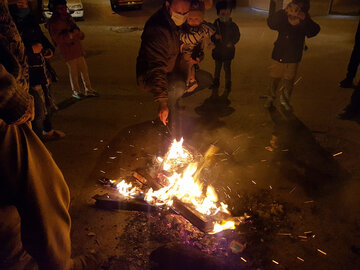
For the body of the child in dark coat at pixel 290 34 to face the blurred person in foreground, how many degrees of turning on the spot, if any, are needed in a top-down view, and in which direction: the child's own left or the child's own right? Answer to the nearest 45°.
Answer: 0° — they already face them

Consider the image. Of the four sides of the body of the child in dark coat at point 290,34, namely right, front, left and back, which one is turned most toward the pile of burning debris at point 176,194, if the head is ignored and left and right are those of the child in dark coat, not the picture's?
front

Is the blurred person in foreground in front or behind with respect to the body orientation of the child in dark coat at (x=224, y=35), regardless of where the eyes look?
in front

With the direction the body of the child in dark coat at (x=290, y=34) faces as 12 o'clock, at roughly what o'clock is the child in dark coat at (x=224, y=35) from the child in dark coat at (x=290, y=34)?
the child in dark coat at (x=224, y=35) is roughly at 4 o'clock from the child in dark coat at (x=290, y=34).

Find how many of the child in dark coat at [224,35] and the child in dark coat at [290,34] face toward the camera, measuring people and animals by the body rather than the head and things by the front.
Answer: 2

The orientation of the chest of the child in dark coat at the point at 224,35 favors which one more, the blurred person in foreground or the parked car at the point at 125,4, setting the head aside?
the blurred person in foreground

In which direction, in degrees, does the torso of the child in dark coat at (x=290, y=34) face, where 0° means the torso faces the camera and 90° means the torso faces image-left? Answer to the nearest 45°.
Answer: approximately 0°

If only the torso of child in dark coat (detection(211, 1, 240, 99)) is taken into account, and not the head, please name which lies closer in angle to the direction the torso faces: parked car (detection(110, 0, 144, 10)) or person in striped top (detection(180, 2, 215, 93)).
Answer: the person in striped top

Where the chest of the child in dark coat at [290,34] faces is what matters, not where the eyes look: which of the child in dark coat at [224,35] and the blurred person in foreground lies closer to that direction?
the blurred person in foreground
